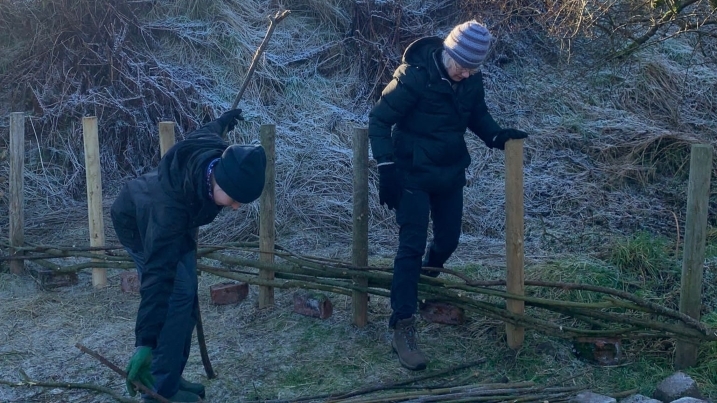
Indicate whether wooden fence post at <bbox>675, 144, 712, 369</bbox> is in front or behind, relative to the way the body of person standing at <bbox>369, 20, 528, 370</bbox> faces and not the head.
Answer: in front

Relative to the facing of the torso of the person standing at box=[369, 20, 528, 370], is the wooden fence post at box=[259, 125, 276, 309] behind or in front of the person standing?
behind

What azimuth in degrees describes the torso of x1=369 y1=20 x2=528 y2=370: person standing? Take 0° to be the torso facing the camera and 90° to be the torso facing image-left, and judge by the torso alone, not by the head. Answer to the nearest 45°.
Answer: approximately 315°

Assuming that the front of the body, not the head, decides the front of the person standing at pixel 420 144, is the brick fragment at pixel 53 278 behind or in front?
behind

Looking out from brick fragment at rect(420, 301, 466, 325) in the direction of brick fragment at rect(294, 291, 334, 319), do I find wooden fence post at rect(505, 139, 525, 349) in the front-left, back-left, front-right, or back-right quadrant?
back-left

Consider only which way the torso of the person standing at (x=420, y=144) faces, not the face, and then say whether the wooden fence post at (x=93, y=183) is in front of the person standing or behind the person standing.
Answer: behind
